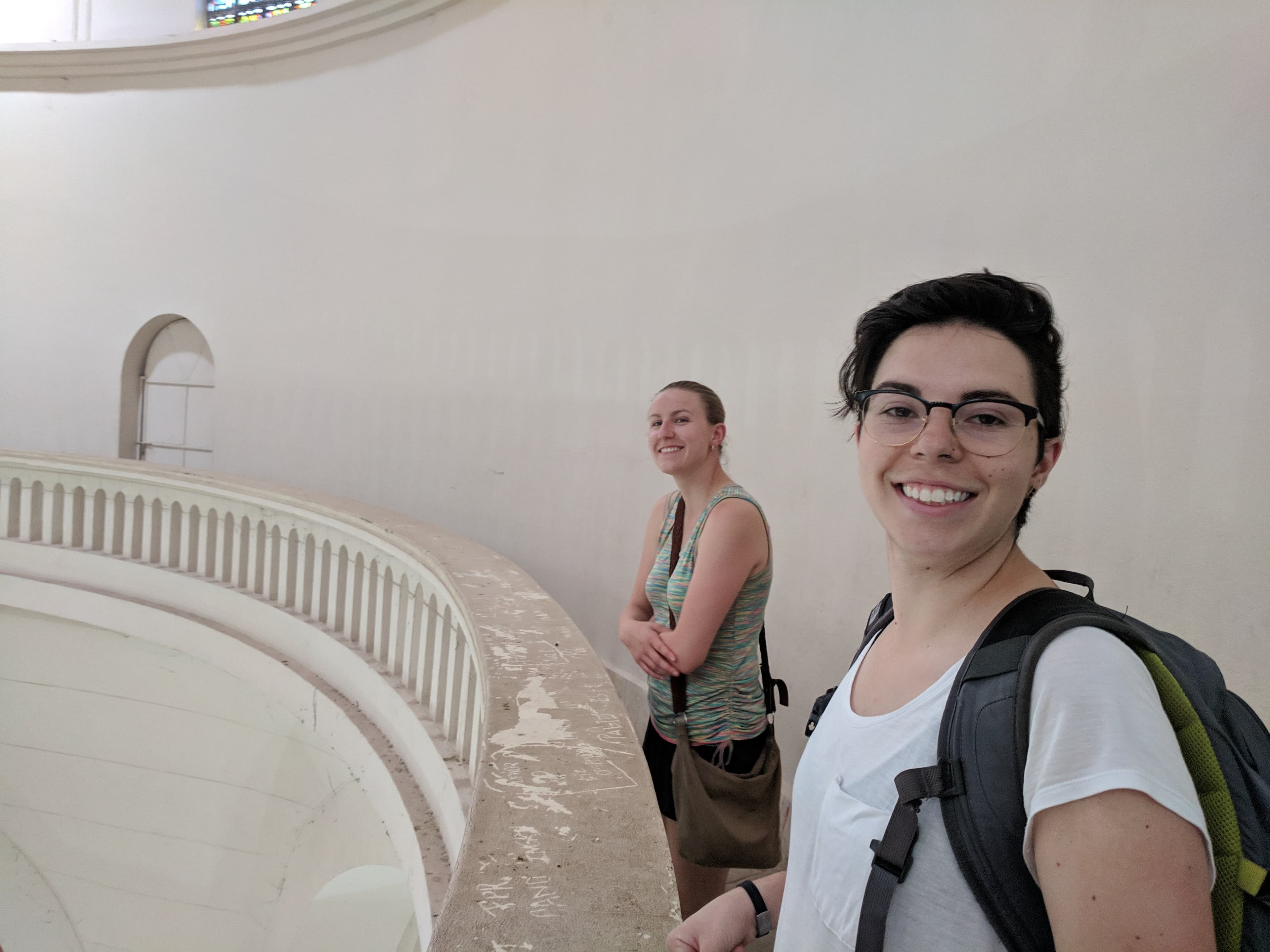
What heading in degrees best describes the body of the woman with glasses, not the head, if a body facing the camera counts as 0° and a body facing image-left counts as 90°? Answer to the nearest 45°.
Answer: approximately 45°

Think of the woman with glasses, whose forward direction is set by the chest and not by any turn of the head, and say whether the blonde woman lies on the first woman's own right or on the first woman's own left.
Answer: on the first woman's own right

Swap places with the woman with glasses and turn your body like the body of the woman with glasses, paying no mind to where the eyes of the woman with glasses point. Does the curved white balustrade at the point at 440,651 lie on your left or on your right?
on your right

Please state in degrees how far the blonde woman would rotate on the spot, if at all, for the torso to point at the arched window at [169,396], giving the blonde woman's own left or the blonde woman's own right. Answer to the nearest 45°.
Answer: approximately 90° to the blonde woman's own right

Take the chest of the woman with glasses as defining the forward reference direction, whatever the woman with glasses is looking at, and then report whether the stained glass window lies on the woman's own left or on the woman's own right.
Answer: on the woman's own right
